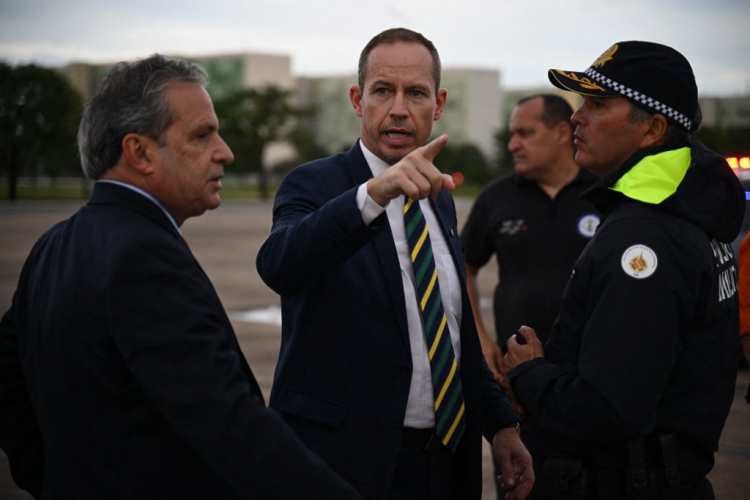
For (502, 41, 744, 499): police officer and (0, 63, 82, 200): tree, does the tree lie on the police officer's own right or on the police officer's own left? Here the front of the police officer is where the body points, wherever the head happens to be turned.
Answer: on the police officer's own right

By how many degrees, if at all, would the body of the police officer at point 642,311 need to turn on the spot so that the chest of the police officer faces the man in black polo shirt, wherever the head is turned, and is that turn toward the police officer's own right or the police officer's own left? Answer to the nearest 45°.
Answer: approximately 90° to the police officer's own right

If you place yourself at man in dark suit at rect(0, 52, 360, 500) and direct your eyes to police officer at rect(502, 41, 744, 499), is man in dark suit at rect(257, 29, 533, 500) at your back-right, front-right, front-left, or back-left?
front-left

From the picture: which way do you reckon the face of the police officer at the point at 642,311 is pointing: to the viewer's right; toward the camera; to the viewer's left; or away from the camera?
to the viewer's left

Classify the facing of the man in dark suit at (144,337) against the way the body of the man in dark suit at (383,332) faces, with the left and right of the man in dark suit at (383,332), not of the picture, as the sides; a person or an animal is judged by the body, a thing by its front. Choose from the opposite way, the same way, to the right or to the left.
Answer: to the left

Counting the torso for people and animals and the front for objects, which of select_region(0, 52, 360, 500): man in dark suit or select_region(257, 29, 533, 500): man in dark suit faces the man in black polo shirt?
select_region(0, 52, 360, 500): man in dark suit

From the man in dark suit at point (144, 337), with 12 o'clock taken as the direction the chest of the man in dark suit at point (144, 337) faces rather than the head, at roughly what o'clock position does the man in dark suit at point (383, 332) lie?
the man in dark suit at point (383, 332) is roughly at 12 o'clock from the man in dark suit at point (144, 337).

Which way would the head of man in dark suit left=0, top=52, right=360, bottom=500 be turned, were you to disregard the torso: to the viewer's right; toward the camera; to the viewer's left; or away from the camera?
to the viewer's right

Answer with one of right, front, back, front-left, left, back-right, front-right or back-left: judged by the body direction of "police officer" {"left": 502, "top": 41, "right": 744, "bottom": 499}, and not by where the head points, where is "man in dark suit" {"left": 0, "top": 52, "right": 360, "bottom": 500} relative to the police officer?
front-left

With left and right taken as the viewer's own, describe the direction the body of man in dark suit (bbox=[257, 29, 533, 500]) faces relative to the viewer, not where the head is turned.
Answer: facing the viewer and to the right of the viewer

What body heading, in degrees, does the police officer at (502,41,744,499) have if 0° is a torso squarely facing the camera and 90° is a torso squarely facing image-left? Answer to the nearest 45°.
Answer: approximately 90°

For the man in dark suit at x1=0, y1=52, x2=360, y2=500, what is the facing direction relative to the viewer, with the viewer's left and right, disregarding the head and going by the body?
facing away from the viewer and to the right of the viewer

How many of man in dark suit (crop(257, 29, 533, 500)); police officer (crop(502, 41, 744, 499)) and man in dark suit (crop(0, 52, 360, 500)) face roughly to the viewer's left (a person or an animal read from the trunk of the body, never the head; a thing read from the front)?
1

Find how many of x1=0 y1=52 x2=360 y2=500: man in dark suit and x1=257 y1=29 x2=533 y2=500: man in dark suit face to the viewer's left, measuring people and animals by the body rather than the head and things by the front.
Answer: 0
